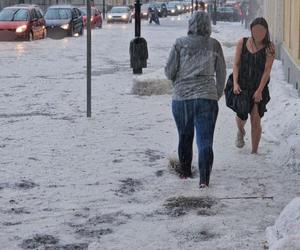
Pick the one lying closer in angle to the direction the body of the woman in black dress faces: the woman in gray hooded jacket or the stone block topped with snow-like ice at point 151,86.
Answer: the woman in gray hooded jacket

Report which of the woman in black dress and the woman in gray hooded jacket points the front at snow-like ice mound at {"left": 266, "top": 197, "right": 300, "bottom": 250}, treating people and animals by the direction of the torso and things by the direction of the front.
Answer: the woman in black dress

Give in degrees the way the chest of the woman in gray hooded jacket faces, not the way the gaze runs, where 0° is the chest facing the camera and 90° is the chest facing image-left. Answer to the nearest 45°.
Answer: approximately 180°

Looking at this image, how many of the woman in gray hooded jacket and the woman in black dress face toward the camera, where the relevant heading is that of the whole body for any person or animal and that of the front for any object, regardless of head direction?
1

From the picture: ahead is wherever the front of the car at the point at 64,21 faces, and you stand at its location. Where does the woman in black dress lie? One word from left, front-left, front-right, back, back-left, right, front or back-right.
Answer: front-left

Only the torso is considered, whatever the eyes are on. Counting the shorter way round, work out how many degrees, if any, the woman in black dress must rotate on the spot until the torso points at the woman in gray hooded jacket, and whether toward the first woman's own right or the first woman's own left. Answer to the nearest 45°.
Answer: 0° — they already face them

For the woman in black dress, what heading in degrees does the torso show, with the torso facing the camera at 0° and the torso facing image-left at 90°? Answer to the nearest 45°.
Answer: approximately 0°

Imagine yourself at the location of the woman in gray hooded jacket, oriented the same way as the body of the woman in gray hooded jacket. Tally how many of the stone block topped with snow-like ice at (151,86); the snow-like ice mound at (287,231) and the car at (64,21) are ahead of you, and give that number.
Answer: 2

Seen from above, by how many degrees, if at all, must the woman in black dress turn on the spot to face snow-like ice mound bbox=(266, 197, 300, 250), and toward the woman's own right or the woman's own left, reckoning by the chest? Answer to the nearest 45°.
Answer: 0° — they already face it

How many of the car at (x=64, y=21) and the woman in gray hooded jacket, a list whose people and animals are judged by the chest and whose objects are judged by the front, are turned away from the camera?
1

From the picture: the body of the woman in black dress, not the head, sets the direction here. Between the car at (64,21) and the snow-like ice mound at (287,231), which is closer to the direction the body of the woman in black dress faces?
the snow-like ice mound

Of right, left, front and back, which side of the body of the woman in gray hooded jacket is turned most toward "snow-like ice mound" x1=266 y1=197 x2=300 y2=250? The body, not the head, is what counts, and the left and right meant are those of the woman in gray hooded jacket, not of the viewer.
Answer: back

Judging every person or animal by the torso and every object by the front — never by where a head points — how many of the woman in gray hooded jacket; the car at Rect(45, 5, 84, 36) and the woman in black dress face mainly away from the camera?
1

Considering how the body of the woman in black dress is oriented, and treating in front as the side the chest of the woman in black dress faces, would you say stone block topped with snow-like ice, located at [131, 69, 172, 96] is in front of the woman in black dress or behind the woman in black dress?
behind

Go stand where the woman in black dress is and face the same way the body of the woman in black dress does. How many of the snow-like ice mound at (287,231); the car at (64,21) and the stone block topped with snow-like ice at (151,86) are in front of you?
1

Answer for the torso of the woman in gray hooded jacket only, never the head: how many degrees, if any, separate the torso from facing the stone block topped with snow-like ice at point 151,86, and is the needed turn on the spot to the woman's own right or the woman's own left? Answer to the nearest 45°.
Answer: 0° — they already face it

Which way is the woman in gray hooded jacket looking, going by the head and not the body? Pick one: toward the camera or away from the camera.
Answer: away from the camera

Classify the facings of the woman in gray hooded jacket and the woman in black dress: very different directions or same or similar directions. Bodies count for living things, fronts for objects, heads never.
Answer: very different directions
